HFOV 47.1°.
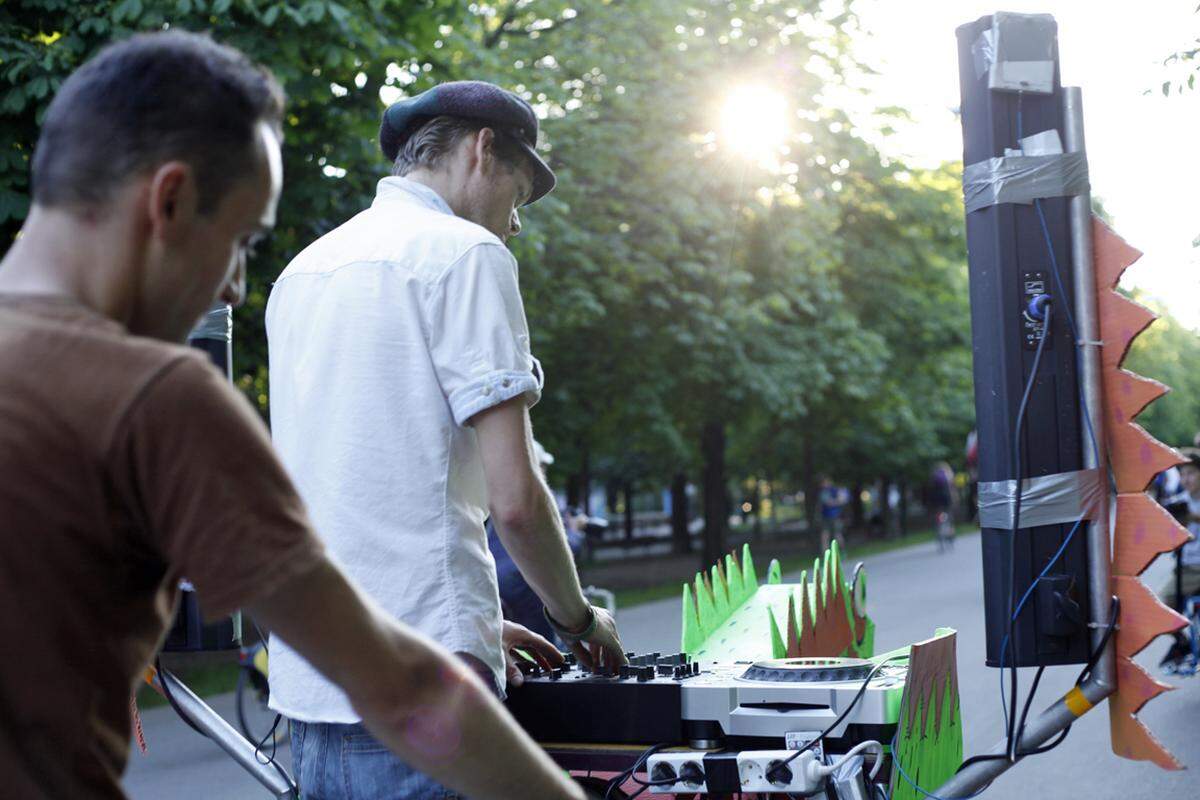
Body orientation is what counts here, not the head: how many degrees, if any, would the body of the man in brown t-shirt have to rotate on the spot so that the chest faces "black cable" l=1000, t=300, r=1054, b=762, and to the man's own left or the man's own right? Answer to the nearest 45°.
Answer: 0° — they already face it

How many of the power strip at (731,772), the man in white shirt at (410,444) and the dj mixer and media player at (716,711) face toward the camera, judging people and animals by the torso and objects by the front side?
2

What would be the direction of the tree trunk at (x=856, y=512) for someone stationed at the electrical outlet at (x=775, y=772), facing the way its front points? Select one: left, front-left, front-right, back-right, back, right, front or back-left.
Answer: back

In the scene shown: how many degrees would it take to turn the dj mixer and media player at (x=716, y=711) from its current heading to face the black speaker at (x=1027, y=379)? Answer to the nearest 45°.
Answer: approximately 135° to its left

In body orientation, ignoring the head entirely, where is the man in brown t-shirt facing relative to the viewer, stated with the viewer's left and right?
facing away from the viewer and to the right of the viewer

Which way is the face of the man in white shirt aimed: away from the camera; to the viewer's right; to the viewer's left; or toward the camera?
to the viewer's right

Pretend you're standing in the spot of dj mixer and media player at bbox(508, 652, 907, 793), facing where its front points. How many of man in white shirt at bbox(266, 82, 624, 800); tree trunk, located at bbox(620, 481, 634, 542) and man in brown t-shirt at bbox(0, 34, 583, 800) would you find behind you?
1

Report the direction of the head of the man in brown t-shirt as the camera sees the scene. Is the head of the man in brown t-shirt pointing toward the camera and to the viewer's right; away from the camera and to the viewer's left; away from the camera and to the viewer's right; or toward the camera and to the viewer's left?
away from the camera and to the viewer's right

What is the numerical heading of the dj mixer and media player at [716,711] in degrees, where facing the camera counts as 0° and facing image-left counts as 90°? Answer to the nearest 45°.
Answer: approximately 0°

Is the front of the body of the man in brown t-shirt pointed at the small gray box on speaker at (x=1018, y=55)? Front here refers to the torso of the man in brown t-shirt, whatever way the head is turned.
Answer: yes

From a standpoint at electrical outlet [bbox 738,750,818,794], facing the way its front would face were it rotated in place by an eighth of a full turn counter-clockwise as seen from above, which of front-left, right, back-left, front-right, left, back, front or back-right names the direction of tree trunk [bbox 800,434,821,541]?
back-left

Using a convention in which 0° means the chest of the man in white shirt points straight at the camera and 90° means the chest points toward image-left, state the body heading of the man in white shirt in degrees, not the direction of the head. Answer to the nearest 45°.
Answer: approximately 225°
